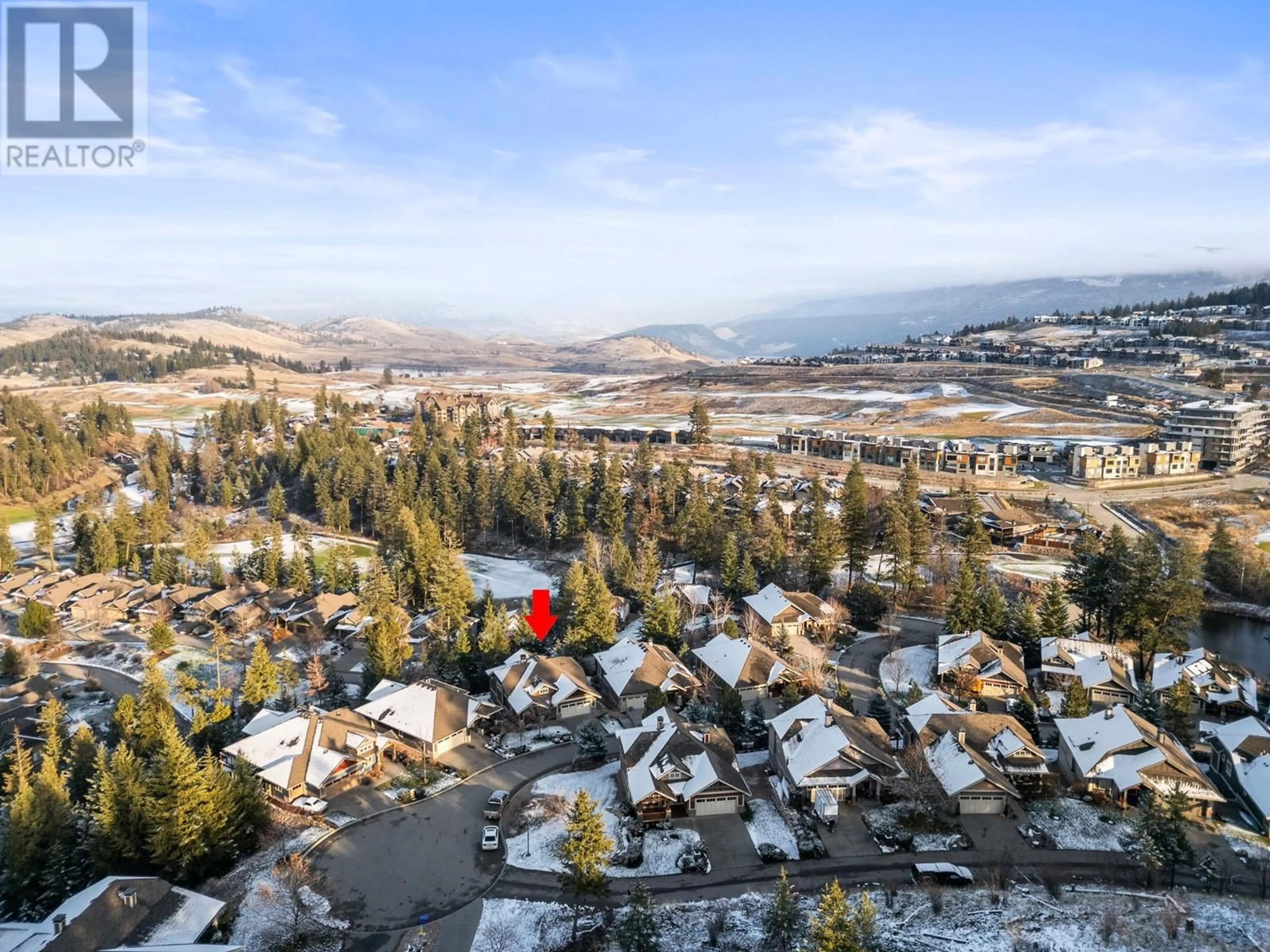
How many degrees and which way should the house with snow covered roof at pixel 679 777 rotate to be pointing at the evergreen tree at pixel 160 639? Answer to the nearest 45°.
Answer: approximately 135° to its right

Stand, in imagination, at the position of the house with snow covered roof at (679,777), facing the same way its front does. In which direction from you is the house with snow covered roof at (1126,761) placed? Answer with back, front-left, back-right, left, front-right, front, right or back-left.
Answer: left

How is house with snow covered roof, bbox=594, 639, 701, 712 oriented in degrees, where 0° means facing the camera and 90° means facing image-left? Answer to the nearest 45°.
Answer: approximately 0°

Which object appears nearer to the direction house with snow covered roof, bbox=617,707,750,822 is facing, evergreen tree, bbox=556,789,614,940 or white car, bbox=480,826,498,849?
the evergreen tree

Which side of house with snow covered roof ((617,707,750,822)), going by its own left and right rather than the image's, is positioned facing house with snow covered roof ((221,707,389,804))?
right
